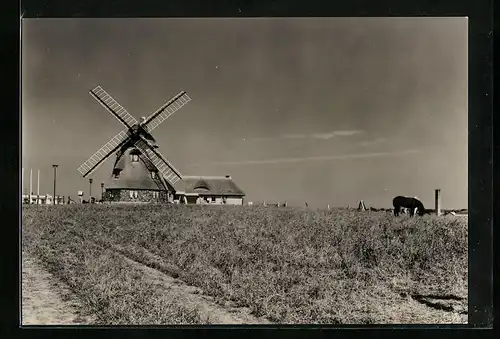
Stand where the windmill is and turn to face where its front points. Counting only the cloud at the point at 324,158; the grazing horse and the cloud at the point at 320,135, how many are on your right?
0

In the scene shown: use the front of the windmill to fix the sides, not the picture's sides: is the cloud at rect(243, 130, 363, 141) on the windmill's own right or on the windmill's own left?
on the windmill's own left

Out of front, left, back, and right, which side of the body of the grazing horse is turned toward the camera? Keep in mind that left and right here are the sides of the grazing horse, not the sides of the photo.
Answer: right

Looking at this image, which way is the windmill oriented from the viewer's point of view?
toward the camera

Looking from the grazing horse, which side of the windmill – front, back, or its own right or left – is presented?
left

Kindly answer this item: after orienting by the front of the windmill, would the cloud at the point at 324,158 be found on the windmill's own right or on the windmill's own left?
on the windmill's own left

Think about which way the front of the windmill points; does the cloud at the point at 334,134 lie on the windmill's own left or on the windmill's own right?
on the windmill's own left

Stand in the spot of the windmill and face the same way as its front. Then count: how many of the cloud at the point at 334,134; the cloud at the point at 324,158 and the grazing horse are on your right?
0
